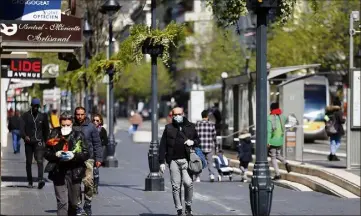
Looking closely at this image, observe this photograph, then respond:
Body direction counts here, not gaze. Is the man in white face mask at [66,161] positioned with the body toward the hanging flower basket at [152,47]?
no

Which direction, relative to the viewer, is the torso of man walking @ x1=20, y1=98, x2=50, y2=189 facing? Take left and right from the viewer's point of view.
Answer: facing the viewer

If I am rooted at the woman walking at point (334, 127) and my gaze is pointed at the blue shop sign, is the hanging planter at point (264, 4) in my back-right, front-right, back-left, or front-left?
front-left

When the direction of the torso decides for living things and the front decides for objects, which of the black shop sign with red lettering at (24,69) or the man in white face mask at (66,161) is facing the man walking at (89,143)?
the black shop sign with red lettering

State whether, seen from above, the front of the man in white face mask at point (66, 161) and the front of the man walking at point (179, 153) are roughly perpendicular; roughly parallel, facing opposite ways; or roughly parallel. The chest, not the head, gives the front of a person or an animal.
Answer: roughly parallel

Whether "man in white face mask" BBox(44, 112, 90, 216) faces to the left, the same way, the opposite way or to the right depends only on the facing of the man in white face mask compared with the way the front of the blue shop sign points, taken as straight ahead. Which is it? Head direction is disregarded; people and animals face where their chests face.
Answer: the same way

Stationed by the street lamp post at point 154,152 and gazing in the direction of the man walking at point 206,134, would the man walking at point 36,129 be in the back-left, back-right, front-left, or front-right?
back-left

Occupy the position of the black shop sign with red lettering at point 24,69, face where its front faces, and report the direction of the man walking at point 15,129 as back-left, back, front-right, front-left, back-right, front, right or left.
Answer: back

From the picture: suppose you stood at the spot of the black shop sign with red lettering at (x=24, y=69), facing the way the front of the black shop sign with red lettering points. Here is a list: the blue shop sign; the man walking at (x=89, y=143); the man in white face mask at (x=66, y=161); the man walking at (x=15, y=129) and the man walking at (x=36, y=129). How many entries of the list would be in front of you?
4
